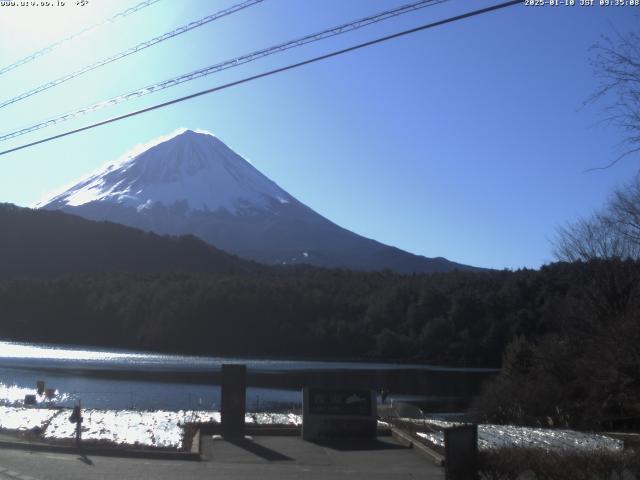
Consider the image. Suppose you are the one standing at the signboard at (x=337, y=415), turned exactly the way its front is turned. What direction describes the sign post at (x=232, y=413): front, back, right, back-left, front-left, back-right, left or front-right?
right

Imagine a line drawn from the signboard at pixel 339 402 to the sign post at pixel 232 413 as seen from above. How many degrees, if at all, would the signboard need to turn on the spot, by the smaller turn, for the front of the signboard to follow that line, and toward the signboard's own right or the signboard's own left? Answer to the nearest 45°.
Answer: approximately 90° to the signboard's own right

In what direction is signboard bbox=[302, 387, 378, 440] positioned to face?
toward the camera

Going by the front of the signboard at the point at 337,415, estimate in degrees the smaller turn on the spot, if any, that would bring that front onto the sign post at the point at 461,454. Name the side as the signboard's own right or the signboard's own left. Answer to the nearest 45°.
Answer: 0° — it already faces it

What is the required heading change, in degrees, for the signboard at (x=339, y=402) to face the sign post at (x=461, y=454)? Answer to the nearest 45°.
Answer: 0° — it already faces it
